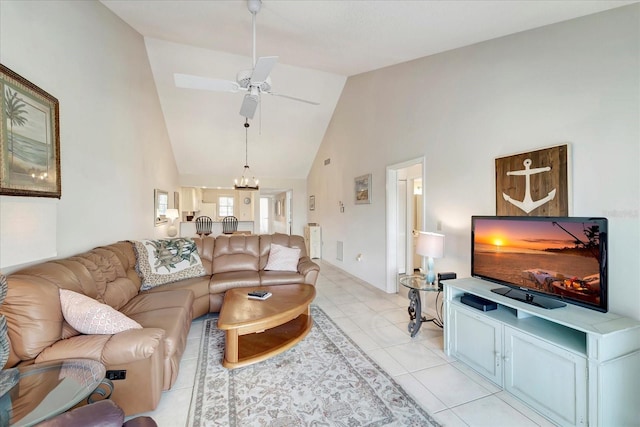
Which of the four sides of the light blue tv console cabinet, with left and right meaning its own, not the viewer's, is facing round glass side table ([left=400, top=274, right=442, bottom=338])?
right

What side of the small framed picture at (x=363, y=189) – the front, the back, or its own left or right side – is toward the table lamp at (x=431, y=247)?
left

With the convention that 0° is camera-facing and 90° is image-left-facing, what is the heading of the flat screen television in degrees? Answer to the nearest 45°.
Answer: approximately 45°

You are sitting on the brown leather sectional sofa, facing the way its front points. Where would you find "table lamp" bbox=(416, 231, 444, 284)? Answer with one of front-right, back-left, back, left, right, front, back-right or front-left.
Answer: front-left

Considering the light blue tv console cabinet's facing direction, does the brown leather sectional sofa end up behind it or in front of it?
in front

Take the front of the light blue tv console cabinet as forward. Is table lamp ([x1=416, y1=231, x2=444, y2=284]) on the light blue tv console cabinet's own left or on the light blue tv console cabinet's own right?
on the light blue tv console cabinet's own right

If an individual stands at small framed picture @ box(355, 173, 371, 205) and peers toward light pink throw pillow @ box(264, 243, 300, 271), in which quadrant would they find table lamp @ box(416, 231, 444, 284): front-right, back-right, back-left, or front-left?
front-left

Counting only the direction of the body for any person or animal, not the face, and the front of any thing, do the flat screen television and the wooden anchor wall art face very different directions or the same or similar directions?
same or similar directions

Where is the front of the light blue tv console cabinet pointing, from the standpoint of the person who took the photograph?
facing the viewer and to the left of the viewer

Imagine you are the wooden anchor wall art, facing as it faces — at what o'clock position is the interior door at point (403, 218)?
The interior door is roughly at 3 o'clock from the wooden anchor wall art.

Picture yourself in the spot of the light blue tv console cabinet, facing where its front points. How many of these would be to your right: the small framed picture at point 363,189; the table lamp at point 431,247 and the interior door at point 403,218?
3

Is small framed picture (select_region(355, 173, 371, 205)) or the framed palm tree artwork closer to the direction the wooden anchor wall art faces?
the framed palm tree artwork

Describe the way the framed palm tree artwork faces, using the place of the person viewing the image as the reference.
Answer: facing the viewer and to the right of the viewer

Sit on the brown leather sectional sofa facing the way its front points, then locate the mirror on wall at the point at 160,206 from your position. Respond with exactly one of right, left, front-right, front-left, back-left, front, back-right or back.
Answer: back-left

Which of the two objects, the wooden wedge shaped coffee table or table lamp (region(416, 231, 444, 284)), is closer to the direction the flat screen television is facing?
the wooden wedge shaped coffee table
